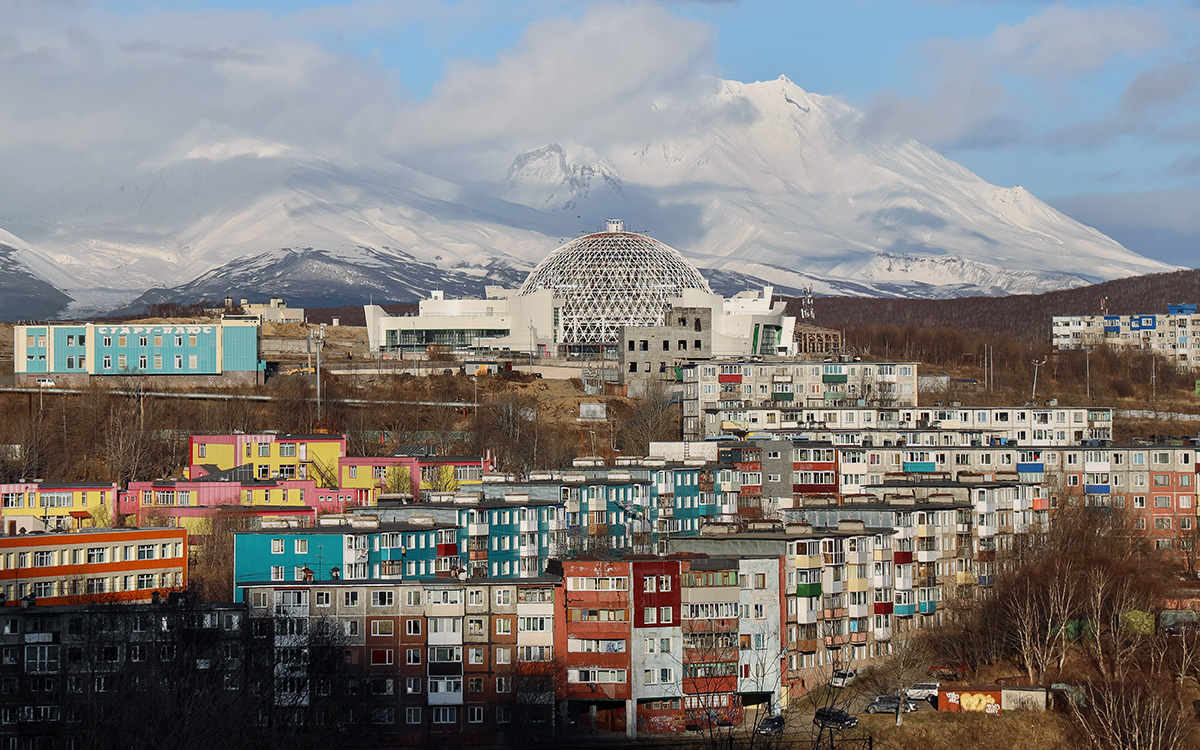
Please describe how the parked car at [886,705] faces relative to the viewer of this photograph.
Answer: facing to the left of the viewer

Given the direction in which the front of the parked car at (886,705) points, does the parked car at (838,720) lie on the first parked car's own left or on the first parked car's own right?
on the first parked car's own left

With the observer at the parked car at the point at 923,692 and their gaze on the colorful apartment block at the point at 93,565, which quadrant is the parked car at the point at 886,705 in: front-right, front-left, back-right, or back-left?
front-left

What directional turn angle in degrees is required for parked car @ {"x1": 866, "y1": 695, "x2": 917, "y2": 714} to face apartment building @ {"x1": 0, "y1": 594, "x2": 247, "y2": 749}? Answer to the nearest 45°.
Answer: approximately 45° to its left

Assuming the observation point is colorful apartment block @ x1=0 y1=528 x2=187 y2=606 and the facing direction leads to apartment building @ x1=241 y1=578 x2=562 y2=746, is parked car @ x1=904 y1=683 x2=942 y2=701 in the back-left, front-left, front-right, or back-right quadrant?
front-left

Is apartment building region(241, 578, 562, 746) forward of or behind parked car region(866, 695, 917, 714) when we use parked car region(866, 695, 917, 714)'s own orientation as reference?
forward

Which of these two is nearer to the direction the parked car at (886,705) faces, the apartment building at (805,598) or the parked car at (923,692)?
the apartment building

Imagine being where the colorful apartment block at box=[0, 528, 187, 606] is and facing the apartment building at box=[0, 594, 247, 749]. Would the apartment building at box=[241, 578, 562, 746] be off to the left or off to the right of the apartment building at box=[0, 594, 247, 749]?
left

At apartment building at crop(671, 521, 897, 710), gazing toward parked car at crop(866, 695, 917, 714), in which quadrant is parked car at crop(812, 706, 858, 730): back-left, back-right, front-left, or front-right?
front-right

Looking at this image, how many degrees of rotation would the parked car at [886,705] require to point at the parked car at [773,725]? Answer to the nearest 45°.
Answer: approximately 45° to its left

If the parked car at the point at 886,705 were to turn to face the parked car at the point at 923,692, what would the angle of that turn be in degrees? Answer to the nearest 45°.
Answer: approximately 135° to its right
